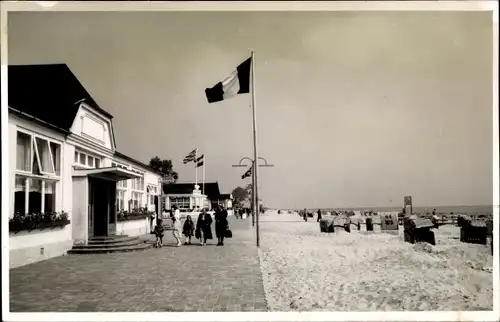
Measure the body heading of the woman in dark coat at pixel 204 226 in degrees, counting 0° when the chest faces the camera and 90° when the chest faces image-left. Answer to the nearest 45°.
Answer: approximately 0°

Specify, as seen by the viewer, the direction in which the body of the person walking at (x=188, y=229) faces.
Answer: toward the camera

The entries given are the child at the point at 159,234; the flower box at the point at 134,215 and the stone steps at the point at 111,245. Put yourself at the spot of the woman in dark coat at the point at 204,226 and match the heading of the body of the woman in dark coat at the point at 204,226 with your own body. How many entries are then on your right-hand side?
3

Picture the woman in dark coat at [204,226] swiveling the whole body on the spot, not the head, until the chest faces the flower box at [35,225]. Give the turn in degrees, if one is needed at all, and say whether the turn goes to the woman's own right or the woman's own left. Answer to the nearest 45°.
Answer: approximately 45° to the woman's own right

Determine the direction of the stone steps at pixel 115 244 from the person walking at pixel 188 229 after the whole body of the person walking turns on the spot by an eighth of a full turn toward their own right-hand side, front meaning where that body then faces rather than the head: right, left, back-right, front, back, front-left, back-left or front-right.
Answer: front-right

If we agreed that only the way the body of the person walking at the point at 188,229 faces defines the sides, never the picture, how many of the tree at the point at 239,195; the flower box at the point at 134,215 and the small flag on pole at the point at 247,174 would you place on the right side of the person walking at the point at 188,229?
1
